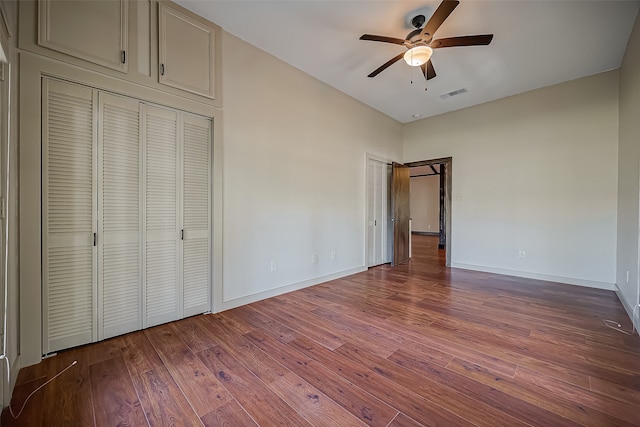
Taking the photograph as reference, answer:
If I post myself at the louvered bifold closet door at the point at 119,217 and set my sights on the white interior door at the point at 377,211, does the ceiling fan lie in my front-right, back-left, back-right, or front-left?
front-right

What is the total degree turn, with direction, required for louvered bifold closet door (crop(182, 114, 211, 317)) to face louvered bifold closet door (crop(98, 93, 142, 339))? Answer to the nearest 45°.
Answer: approximately 135° to its right

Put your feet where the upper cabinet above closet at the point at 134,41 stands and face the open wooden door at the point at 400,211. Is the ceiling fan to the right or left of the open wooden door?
right

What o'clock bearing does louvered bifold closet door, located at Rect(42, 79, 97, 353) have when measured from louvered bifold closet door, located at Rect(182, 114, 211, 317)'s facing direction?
louvered bifold closet door, located at Rect(42, 79, 97, 353) is roughly at 4 o'clock from louvered bifold closet door, located at Rect(182, 114, 211, 317).

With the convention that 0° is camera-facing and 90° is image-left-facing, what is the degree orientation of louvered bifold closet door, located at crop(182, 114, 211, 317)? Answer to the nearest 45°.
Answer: approximately 315°

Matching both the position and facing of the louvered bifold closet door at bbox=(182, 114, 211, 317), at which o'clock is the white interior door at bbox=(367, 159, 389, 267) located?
The white interior door is roughly at 10 o'clock from the louvered bifold closet door.

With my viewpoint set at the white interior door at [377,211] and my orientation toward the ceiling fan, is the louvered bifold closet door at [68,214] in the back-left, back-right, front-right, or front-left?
front-right

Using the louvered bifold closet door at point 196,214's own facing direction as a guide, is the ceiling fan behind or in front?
in front

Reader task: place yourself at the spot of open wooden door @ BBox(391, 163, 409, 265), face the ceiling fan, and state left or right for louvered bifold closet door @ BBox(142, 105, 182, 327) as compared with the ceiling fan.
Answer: right
